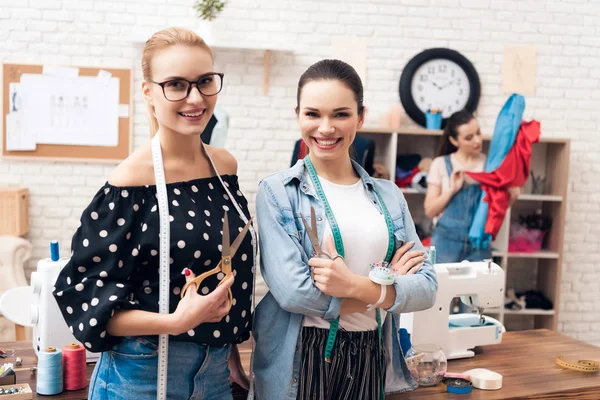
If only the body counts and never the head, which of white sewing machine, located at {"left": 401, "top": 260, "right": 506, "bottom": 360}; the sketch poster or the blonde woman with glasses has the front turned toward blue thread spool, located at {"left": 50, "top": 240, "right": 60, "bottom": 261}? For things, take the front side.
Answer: the sketch poster

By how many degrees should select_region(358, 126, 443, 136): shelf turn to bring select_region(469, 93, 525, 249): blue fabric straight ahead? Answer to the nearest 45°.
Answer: approximately 45° to its left

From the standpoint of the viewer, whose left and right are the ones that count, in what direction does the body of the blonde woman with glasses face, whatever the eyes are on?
facing the viewer and to the right of the viewer

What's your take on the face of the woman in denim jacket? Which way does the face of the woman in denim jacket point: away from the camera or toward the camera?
toward the camera

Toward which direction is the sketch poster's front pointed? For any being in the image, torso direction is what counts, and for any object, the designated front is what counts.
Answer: toward the camera

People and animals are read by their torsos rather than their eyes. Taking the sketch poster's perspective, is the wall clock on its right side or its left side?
on its left

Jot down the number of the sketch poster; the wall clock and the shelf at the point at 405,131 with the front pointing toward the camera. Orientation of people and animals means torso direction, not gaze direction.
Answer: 3

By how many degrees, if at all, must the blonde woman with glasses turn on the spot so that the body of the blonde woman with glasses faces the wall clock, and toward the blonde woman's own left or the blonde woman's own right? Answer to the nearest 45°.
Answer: approximately 90° to the blonde woman's own left

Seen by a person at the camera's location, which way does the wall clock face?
facing the viewer

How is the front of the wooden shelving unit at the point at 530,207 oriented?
toward the camera

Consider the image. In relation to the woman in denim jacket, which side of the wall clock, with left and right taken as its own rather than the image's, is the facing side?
front
